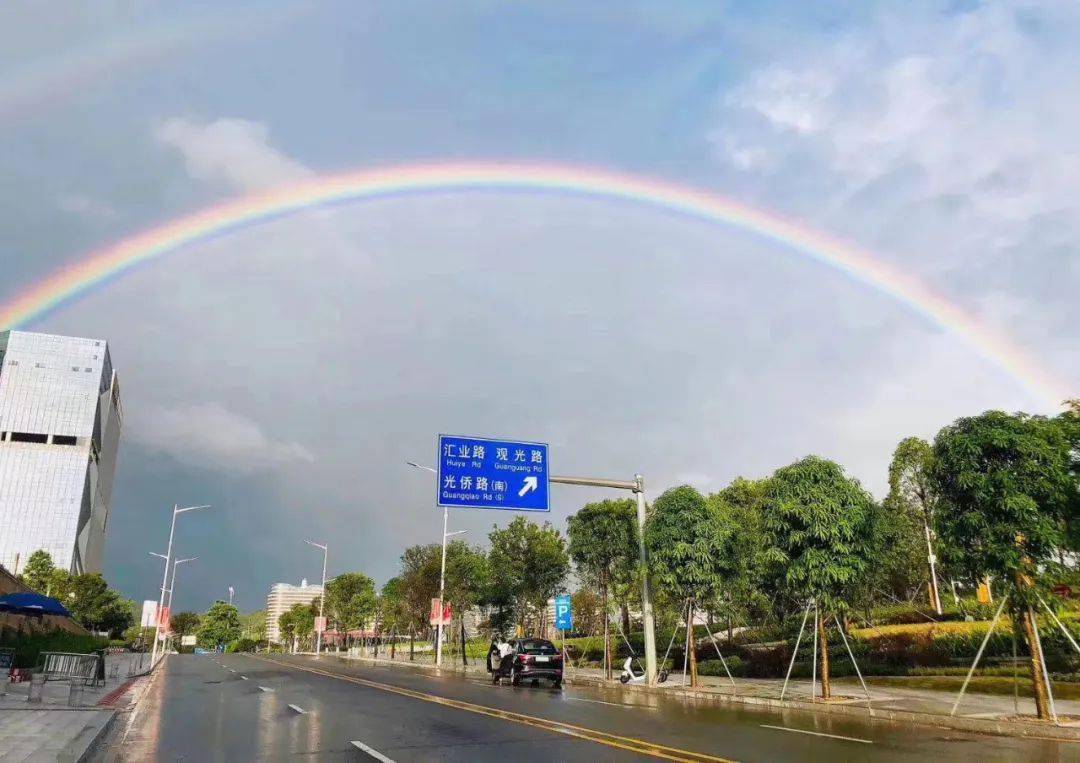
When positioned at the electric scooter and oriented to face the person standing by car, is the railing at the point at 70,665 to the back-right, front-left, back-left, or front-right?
front-left

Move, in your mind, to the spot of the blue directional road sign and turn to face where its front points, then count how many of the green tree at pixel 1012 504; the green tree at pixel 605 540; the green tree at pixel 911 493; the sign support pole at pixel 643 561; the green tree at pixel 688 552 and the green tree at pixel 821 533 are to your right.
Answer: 0

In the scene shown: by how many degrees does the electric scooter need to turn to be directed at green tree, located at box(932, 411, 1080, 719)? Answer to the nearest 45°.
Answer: approximately 135° to its left

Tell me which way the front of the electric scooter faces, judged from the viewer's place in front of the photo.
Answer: facing to the left of the viewer

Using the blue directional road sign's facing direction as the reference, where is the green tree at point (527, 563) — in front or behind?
behind

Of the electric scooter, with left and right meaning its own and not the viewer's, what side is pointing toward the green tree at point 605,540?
right

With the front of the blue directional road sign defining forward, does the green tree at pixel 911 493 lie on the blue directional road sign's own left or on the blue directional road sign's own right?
on the blue directional road sign's own left

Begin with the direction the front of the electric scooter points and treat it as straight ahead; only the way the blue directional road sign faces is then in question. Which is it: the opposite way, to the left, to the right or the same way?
to the left

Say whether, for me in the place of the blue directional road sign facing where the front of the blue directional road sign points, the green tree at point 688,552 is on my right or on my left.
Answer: on my left

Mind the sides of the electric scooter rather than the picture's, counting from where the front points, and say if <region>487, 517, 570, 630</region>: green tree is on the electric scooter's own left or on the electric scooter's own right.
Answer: on the electric scooter's own right

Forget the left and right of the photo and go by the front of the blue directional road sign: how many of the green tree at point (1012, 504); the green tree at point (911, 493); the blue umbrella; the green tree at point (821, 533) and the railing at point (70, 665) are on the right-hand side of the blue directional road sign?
2

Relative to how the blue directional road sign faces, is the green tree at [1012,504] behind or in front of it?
in front

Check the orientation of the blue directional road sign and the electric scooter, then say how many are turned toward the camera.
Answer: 1

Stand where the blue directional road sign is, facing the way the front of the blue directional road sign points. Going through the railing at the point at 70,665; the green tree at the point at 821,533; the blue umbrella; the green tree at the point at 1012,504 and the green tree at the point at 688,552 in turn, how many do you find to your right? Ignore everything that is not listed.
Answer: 2

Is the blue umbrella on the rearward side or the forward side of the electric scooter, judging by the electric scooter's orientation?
on the forward side

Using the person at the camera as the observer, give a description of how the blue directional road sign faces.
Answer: facing the viewer
